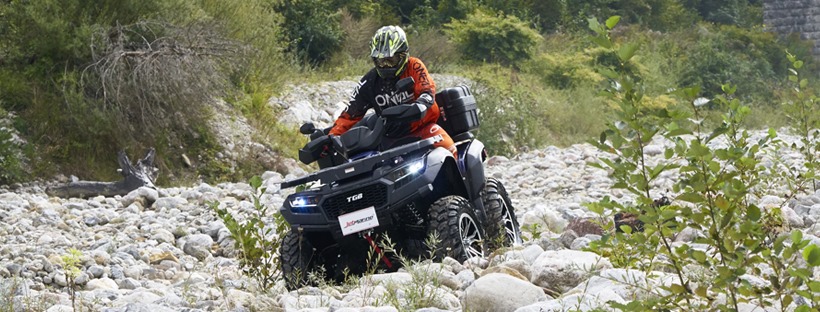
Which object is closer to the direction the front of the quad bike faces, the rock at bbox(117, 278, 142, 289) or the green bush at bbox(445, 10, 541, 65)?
the rock

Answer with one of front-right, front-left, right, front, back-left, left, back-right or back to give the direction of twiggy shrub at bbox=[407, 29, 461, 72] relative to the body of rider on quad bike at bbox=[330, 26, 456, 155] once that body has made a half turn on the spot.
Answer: front-left

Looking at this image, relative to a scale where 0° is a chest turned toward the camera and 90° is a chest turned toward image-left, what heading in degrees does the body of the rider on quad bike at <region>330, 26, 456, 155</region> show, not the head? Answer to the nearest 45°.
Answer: approximately 45°

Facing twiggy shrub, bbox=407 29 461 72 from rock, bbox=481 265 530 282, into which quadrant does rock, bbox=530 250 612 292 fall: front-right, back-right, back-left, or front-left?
back-right

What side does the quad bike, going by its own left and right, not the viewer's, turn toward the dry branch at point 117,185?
right

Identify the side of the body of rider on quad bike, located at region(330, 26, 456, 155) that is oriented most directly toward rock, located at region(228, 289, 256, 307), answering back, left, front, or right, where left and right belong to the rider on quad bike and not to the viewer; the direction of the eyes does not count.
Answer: front

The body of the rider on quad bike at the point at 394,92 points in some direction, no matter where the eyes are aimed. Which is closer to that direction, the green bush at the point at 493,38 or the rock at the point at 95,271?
the rock

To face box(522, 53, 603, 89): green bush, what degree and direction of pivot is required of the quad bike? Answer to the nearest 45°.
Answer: approximately 135° to its right

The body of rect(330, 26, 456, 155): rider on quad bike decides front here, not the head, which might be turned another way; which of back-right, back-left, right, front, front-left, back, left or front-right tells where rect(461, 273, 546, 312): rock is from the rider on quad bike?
front-left
